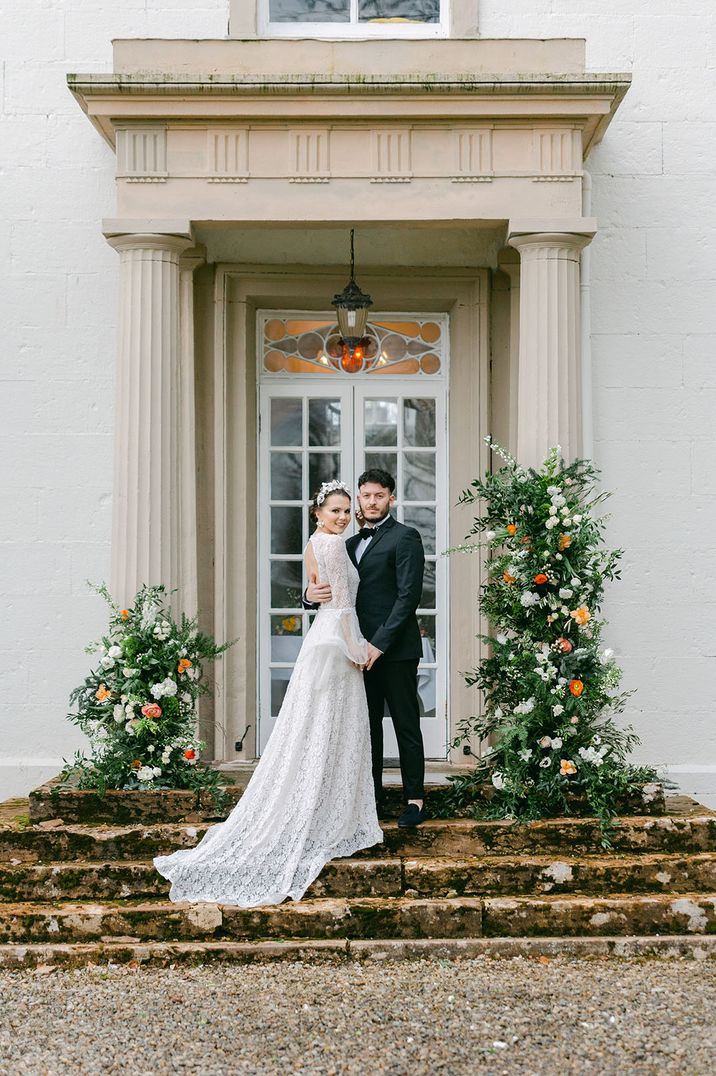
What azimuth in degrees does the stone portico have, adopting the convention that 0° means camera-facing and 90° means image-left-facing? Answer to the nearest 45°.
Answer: approximately 0°

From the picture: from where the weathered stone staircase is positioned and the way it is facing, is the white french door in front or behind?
behind

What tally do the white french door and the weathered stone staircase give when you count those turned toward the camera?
2

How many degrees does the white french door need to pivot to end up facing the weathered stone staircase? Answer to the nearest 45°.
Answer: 0° — it already faces it

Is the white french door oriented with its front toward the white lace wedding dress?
yes
